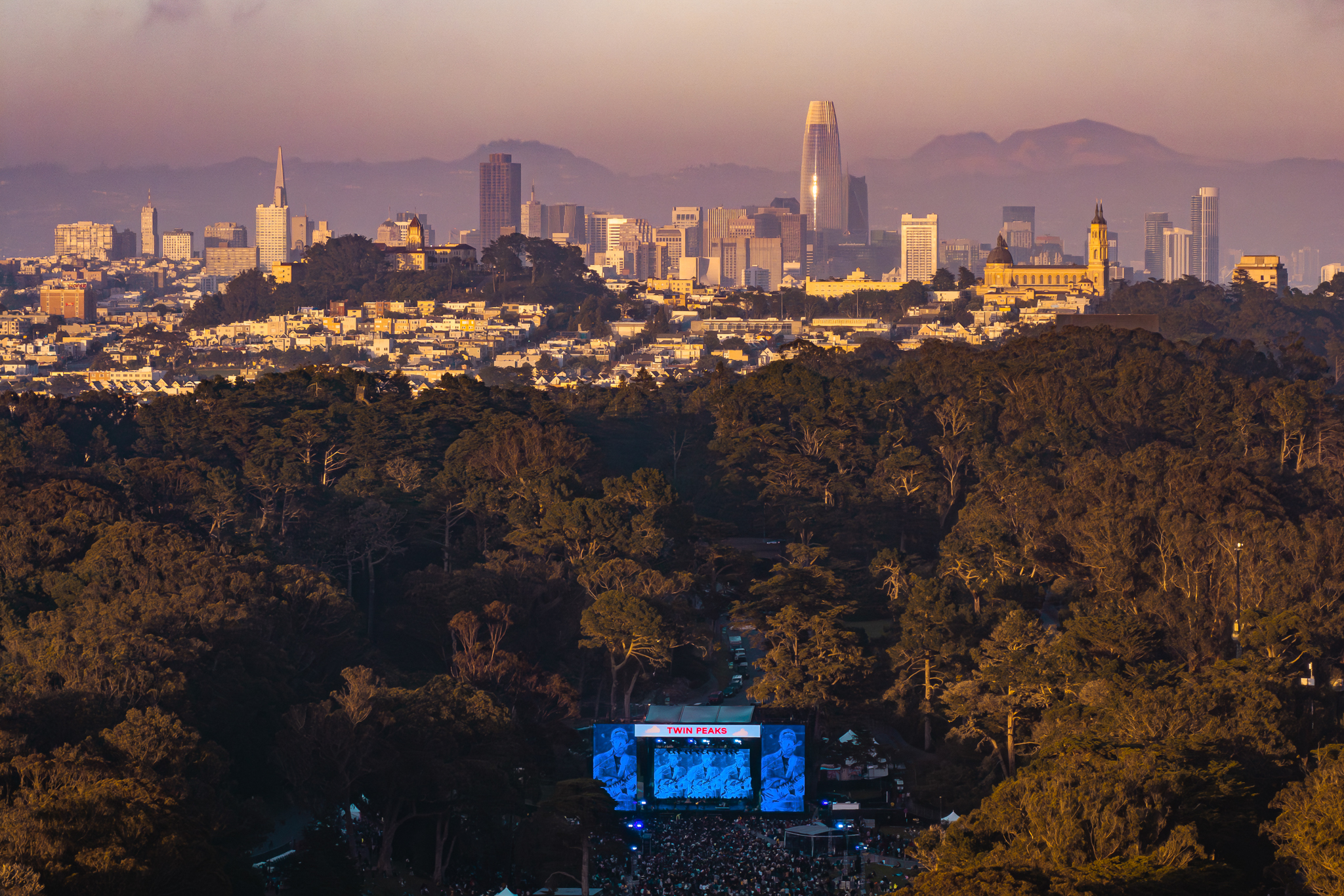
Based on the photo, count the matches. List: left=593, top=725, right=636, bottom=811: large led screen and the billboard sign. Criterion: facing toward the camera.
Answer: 2

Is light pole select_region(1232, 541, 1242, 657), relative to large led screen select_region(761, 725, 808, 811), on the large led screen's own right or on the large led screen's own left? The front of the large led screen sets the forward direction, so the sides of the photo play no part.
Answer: on the large led screen's own left

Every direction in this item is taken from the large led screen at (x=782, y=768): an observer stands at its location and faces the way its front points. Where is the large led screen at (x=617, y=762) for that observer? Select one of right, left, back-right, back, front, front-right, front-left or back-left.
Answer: right

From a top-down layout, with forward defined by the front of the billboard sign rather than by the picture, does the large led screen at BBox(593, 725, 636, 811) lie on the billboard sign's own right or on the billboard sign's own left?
on the billboard sign's own right

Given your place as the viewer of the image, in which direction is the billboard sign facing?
facing the viewer

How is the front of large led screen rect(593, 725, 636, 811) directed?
toward the camera

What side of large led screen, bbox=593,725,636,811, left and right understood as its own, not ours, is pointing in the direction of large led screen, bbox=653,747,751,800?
left

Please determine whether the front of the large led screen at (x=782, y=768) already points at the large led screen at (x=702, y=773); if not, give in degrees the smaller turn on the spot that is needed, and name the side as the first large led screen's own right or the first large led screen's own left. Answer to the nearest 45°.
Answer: approximately 90° to the first large led screen's own right

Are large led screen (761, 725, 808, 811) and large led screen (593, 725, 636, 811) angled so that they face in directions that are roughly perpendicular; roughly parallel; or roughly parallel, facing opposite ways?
roughly parallel

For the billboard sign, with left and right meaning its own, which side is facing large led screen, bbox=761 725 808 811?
left

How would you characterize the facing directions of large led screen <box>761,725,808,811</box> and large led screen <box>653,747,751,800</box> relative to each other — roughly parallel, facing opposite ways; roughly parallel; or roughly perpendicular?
roughly parallel

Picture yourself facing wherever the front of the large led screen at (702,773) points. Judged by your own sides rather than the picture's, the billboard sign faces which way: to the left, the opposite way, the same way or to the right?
the same way

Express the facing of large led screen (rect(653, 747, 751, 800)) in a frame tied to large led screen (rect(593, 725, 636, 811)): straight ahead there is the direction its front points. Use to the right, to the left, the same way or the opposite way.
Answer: the same way

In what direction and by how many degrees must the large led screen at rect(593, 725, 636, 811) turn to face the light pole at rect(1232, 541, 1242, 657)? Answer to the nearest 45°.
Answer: approximately 90° to its left

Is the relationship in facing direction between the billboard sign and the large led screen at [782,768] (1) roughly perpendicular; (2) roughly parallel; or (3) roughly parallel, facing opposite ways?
roughly parallel
